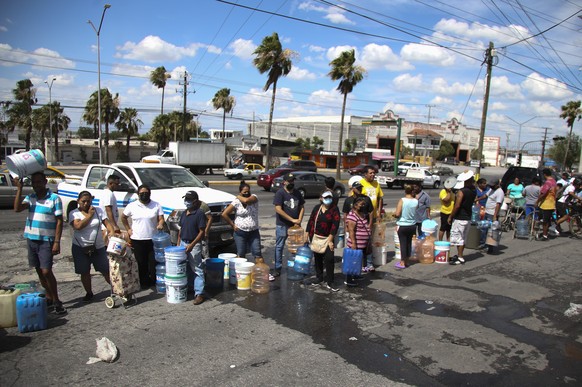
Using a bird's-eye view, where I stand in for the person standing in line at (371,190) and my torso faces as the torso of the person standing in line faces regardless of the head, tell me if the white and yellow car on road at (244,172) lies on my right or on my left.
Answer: on my right

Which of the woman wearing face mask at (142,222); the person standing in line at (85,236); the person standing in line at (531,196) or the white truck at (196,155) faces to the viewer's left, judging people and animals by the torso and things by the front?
the white truck

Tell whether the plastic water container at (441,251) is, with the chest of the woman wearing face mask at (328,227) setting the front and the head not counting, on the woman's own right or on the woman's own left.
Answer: on the woman's own left

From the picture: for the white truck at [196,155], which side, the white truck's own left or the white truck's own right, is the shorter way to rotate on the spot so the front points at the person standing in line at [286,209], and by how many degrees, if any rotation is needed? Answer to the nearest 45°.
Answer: approximately 90° to the white truck's own left

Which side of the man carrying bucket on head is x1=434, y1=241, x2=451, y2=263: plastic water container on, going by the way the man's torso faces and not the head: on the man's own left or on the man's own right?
on the man's own left

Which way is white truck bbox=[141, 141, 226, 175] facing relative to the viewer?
to the viewer's left

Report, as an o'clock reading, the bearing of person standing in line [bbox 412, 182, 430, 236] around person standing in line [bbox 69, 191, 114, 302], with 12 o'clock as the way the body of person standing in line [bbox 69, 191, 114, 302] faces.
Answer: person standing in line [bbox 412, 182, 430, 236] is roughly at 9 o'clock from person standing in line [bbox 69, 191, 114, 302].

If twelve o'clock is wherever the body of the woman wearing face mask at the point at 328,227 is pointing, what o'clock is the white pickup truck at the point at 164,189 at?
The white pickup truck is roughly at 4 o'clock from the woman wearing face mask.
